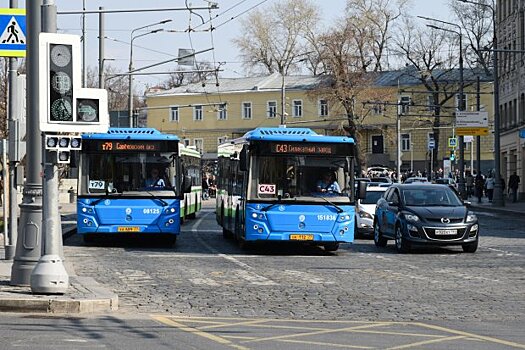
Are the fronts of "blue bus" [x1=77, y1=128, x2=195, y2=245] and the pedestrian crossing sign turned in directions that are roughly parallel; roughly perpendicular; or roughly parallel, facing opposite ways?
roughly parallel

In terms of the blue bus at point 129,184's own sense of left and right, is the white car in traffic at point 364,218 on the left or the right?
on its left

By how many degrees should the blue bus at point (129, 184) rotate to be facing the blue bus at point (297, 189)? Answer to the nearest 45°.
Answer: approximately 45° to its left

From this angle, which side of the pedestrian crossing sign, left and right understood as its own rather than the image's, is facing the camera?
front

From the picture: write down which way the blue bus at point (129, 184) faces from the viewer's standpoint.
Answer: facing the viewer

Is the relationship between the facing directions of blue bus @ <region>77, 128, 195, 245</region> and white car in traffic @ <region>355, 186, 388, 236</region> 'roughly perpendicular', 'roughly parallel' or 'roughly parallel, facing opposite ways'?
roughly parallel

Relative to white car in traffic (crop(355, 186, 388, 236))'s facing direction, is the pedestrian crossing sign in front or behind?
in front

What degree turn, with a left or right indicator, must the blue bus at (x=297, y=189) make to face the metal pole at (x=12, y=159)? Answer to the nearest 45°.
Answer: approximately 45° to its right

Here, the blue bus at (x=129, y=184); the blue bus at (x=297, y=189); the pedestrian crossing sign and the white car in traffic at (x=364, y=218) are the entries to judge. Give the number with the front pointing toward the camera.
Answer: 4

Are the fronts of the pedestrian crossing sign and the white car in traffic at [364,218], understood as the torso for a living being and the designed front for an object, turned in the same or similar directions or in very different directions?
same or similar directions

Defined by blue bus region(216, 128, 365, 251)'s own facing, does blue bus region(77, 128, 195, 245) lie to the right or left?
on its right
